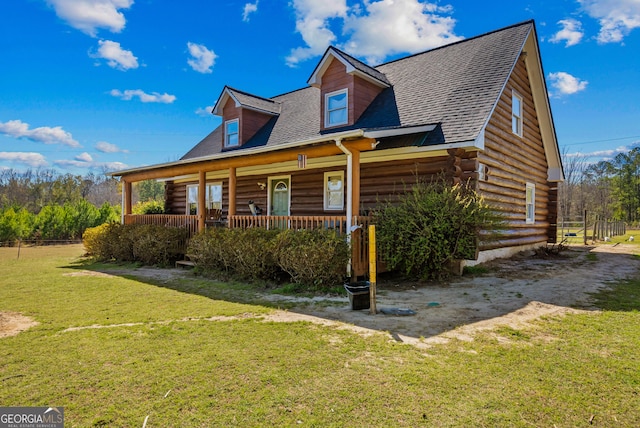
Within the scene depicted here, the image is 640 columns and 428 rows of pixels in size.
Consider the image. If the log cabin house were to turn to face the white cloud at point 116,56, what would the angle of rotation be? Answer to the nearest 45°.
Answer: approximately 90° to its right

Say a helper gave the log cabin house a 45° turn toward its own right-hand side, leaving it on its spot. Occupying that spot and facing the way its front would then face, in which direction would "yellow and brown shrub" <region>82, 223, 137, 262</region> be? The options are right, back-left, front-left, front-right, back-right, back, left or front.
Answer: front

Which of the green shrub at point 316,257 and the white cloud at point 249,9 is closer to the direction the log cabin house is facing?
the green shrub

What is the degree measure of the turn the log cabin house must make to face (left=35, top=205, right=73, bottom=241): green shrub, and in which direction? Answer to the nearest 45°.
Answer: approximately 90° to its right

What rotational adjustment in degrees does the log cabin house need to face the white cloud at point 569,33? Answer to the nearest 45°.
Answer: approximately 180°

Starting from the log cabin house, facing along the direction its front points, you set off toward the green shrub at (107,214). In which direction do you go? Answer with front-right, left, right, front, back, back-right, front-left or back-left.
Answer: right

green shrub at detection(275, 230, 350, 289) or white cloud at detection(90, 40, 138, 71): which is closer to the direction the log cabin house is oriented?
the green shrub

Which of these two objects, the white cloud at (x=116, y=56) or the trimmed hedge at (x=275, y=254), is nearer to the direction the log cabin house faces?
the trimmed hedge

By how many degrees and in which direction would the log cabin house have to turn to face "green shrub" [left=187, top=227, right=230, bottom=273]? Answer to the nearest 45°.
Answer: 0° — it already faces it

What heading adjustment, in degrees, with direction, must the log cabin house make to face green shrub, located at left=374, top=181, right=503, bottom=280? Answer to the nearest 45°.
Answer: approximately 45° to its left

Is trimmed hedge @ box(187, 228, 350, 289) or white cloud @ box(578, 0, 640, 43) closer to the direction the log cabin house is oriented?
the trimmed hedge

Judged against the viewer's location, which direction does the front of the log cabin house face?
facing the viewer and to the left of the viewer
